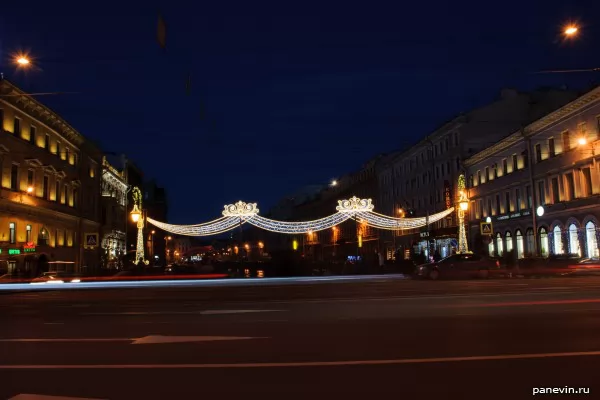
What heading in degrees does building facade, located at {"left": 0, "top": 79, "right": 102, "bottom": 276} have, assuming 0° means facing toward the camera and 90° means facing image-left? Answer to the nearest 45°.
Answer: approximately 315°

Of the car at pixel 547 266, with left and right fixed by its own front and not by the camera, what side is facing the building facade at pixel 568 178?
right

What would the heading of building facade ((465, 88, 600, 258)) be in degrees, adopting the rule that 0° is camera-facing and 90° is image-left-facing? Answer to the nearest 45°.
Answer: approximately 45°

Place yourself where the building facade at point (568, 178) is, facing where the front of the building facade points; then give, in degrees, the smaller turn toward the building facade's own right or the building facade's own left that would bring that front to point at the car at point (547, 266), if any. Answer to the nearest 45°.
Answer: approximately 45° to the building facade's own left

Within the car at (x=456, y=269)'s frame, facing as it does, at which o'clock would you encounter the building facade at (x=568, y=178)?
The building facade is roughly at 4 o'clock from the car.

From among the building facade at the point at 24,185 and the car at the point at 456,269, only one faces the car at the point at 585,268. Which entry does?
the building facade

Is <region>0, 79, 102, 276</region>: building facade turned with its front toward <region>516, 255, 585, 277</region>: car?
yes

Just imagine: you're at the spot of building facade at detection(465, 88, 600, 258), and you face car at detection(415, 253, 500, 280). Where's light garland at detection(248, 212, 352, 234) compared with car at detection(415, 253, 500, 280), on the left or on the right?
right
